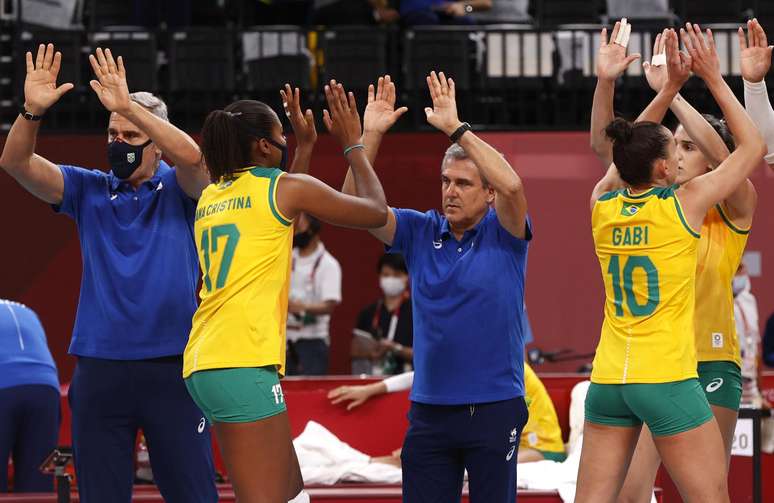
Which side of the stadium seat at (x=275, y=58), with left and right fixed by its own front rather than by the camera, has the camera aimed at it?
front

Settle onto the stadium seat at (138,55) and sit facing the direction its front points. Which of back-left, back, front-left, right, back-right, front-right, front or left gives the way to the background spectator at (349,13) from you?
left

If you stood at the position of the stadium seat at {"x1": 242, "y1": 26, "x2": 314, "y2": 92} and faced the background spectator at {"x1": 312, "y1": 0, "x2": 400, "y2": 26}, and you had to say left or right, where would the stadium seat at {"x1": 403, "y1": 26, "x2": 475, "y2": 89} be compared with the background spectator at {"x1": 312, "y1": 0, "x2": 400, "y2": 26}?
right

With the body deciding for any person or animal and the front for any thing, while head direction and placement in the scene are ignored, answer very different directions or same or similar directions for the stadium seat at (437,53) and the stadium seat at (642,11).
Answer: same or similar directions

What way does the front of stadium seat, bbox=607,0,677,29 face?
toward the camera

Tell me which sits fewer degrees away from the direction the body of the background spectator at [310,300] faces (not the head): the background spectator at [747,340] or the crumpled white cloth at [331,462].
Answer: the crumpled white cloth

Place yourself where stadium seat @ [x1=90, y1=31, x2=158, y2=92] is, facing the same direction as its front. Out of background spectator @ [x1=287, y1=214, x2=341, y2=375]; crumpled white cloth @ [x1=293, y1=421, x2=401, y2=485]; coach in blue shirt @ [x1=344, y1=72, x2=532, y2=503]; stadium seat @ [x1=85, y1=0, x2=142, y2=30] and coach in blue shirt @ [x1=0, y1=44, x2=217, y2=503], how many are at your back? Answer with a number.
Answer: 1

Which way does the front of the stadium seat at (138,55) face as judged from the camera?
facing the viewer

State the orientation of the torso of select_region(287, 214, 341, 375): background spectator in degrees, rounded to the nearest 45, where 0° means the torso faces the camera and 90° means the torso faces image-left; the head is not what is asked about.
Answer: approximately 45°

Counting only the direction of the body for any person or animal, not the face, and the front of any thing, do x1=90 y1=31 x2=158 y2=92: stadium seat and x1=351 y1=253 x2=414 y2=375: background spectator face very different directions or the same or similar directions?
same or similar directions

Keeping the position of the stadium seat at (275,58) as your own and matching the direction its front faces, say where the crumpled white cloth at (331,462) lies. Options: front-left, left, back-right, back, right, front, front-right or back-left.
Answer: front

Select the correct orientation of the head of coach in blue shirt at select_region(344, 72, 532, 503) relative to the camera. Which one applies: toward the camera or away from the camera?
toward the camera

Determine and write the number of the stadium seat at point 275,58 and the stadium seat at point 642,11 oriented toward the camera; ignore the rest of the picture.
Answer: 2

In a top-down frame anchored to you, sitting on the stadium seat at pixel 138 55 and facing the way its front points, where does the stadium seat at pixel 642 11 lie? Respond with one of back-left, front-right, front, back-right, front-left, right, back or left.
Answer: left

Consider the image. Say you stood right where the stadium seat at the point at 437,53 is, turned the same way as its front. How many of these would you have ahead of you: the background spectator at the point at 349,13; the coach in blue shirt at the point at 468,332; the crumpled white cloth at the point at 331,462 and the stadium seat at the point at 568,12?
2

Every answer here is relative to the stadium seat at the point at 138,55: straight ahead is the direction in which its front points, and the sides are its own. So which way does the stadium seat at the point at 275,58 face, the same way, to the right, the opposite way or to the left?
the same way

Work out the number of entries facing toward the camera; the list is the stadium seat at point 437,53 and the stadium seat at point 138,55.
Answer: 2
